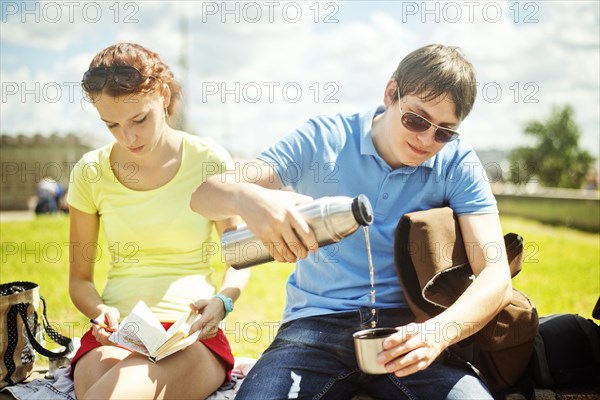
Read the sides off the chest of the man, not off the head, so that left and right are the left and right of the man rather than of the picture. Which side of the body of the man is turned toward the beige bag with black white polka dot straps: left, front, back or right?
right

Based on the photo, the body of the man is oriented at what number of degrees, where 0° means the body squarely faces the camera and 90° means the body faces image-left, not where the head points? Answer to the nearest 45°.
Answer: approximately 0°

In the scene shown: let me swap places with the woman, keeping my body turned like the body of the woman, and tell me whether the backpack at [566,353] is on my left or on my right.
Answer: on my left

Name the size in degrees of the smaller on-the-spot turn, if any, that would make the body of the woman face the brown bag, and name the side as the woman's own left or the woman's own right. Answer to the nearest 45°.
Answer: approximately 45° to the woman's own left

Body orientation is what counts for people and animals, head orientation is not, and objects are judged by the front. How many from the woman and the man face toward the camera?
2

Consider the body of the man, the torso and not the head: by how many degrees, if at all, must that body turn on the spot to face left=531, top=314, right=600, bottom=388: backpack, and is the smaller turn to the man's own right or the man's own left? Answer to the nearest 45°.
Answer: approximately 90° to the man's own left

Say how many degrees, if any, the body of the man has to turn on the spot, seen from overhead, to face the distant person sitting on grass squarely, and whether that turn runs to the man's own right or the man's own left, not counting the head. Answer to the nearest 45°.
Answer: approximately 135° to the man's own right

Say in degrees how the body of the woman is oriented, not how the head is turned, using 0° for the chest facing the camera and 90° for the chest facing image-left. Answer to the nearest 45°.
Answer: approximately 0°
